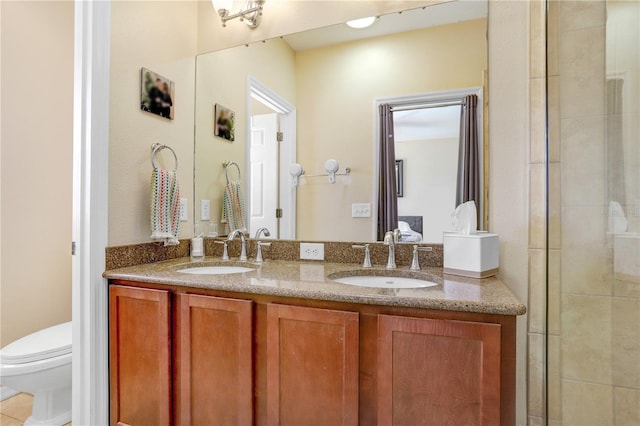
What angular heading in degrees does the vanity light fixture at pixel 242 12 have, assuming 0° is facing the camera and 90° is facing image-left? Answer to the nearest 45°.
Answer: approximately 45°

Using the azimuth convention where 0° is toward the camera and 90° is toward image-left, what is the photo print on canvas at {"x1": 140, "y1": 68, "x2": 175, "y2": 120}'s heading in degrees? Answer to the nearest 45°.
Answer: approximately 315°

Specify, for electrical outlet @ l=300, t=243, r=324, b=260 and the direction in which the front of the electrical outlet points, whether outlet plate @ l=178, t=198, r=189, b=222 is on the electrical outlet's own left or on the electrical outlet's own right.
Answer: on the electrical outlet's own right

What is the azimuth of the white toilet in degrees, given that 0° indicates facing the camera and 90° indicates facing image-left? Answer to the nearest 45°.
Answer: approximately 45°

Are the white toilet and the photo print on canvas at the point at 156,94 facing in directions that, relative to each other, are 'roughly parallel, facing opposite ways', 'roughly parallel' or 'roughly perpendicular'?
roughly perpendicular
